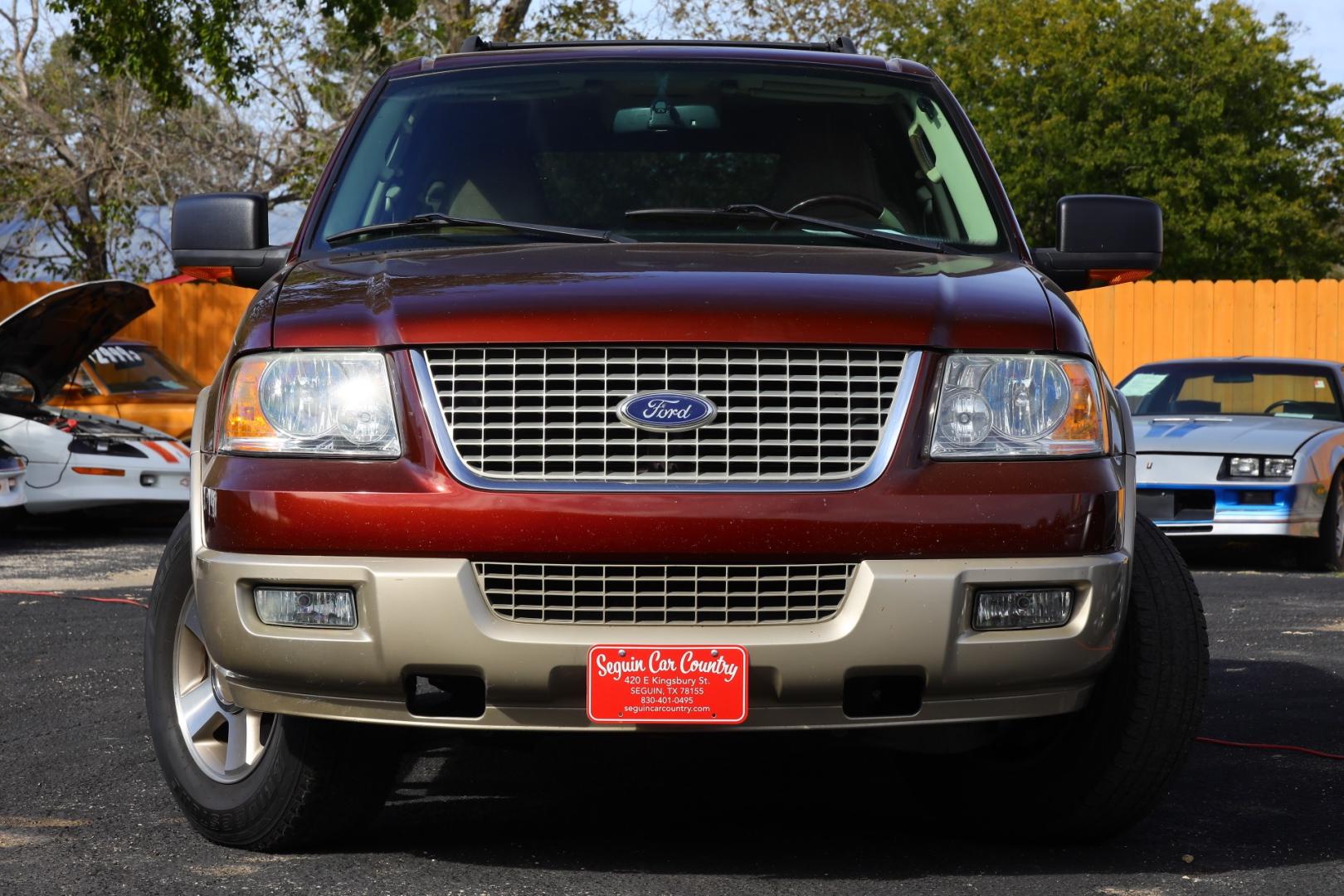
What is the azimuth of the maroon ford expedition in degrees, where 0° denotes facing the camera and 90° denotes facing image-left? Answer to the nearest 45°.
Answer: approximately 0°

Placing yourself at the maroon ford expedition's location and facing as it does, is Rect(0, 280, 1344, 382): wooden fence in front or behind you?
behind

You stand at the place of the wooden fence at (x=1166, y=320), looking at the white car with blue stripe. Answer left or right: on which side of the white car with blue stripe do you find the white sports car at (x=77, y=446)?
right

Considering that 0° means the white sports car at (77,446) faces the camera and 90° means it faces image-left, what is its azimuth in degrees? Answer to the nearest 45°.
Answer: approximately 315°

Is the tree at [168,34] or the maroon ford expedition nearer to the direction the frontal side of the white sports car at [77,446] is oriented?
the maroon ford expedition
